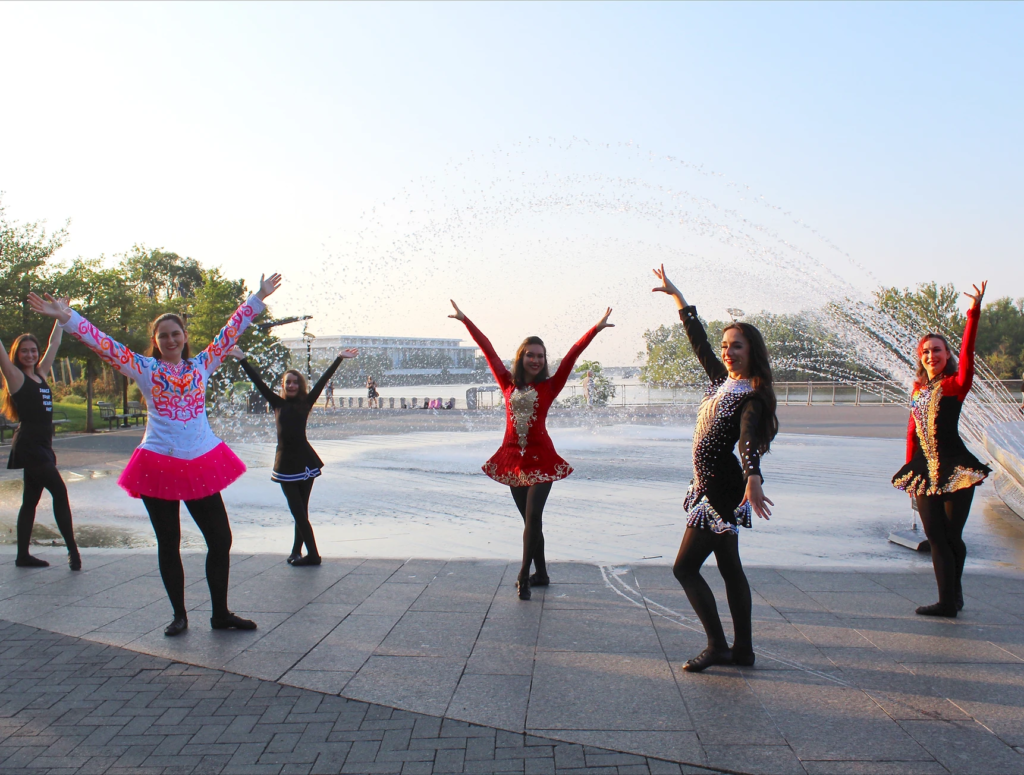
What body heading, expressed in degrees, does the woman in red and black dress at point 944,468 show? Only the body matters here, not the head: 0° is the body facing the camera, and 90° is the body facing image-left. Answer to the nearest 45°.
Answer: approximately 45°

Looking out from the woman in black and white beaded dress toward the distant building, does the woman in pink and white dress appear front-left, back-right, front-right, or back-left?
front-left

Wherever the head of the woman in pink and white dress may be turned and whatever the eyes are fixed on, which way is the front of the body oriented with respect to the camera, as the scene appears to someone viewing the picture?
toward the camera

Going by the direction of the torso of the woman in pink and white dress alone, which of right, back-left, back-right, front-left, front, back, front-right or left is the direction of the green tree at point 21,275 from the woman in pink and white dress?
back

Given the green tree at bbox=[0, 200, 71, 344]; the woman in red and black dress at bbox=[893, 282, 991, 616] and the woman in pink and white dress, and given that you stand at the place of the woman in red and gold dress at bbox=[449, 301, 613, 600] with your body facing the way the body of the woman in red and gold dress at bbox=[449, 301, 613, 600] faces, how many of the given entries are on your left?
1

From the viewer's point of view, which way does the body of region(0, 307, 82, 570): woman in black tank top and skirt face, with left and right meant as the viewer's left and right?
facing the viewer and to the right of the viewer

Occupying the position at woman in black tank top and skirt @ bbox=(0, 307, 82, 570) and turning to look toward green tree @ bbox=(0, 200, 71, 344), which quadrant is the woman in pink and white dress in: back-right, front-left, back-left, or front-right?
back-right

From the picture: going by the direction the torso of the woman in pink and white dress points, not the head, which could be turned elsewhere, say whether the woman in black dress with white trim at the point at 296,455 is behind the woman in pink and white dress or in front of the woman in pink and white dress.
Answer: behind

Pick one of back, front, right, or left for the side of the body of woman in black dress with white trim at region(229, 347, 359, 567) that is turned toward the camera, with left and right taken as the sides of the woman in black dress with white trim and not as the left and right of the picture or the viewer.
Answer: front

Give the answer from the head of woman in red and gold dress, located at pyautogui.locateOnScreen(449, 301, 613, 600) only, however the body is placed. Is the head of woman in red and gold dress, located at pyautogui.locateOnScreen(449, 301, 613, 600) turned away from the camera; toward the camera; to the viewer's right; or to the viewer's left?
toward the camera

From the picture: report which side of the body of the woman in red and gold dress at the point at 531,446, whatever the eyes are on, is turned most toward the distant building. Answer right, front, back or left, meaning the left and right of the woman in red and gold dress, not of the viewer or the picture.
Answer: back

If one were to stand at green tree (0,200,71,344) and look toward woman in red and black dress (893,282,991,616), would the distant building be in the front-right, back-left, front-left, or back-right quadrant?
back-left

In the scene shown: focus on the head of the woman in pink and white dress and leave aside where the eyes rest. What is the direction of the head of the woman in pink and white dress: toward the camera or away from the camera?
toward the camera

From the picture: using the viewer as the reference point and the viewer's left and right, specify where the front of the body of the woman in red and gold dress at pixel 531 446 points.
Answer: facing the viewer

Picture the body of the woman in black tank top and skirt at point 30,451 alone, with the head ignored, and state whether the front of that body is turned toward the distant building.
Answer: no

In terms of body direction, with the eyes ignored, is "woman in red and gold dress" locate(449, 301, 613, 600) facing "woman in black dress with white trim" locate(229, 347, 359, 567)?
no

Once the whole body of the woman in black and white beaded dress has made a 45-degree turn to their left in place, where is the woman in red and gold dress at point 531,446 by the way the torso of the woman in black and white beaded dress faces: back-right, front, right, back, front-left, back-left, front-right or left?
back-right

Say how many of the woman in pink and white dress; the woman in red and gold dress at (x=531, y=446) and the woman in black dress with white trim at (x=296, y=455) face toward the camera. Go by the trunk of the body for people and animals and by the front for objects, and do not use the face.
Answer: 3
